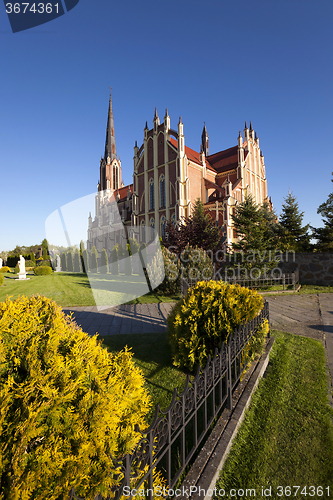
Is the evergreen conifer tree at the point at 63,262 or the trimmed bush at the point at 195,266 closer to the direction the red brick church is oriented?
the evergreen conifer tree

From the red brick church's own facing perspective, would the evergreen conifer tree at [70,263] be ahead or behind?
ahead

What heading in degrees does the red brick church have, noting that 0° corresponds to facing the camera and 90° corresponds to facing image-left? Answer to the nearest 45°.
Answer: approximately 135°

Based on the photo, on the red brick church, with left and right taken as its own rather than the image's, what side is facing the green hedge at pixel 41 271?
left

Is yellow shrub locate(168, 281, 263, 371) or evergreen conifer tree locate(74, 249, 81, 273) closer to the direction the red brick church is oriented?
the evergreen conifer tree

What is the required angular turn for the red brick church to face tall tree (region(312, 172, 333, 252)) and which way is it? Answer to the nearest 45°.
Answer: approximately 180°

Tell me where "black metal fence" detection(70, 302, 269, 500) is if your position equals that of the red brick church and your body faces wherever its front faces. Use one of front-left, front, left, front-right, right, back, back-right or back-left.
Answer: back-left

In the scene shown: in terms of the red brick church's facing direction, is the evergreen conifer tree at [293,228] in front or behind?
behind

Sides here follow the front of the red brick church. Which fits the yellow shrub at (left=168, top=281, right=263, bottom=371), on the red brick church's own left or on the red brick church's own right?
on the red brick church's own left

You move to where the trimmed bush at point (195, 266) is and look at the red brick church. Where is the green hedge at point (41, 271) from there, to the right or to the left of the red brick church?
left

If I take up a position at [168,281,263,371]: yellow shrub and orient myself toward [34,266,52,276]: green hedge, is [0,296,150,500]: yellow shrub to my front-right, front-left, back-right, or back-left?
back-left

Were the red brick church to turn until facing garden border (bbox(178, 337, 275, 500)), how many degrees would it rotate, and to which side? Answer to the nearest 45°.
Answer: approximately 135° to its left

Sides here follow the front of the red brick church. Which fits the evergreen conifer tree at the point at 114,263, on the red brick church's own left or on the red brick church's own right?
on the red brick church's own left
